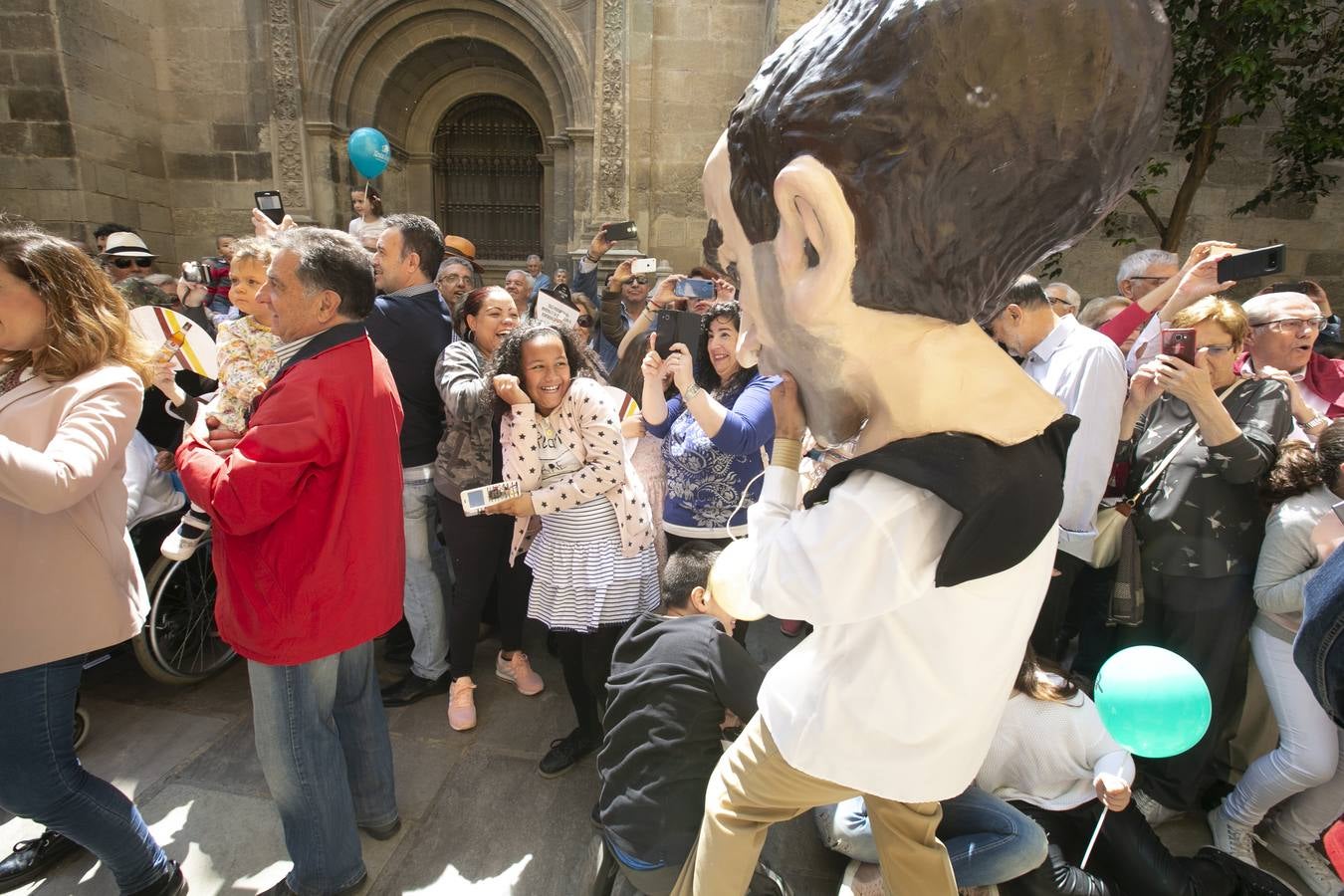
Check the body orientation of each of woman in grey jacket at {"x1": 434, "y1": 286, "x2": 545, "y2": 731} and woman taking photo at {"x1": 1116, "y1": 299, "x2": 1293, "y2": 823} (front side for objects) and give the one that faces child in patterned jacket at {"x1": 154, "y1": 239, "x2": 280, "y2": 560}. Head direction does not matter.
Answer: woman taking photo at {"x1": 1116, "y1": 299, "x2": 1293, "y2": 823}

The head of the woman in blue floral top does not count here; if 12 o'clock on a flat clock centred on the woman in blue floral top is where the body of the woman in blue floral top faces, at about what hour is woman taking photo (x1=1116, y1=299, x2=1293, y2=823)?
The woman taking photo is roughly at 8 o'clock from the woman in blue floral top.

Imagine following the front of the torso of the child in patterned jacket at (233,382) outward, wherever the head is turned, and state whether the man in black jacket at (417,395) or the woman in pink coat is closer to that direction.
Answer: the woman in pink coat

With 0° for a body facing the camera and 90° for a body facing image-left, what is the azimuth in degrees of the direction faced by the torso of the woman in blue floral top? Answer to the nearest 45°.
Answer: approximately 45°

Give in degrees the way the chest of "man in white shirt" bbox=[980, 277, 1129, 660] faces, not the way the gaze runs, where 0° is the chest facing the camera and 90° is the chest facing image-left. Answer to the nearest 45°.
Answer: approximately 90°

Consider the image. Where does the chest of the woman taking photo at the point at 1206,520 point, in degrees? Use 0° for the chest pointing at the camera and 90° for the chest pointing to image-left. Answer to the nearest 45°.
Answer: approximately 45°

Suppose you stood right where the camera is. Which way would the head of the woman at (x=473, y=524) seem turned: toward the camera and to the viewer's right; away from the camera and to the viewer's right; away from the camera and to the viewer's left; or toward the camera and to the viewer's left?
toward the camera and to the viewer's right

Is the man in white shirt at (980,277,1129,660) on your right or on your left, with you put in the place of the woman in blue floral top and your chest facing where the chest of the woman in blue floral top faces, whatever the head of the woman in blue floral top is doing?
on your left

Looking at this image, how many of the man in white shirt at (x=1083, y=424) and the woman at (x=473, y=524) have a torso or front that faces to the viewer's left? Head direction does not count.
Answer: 1
